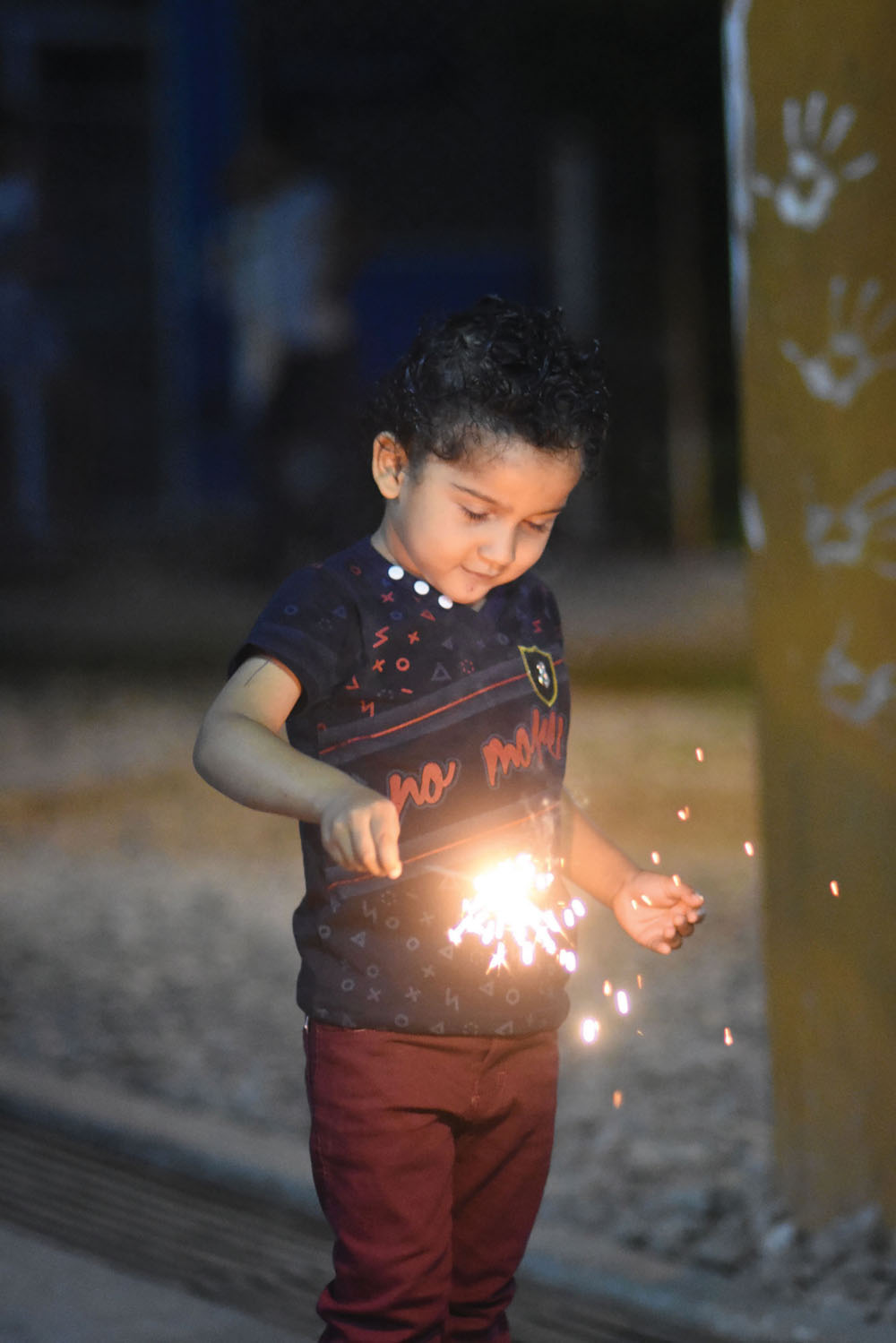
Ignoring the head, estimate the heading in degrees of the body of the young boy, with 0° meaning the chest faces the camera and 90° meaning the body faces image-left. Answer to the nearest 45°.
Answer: approximately 315°

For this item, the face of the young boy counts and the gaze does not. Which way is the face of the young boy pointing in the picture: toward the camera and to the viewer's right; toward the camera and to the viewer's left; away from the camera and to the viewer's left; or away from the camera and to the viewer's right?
toward the camera and to the viewer's right

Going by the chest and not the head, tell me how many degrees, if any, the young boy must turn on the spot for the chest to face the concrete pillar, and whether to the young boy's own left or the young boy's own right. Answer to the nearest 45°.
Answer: approximately 90° to the young boy's own left
